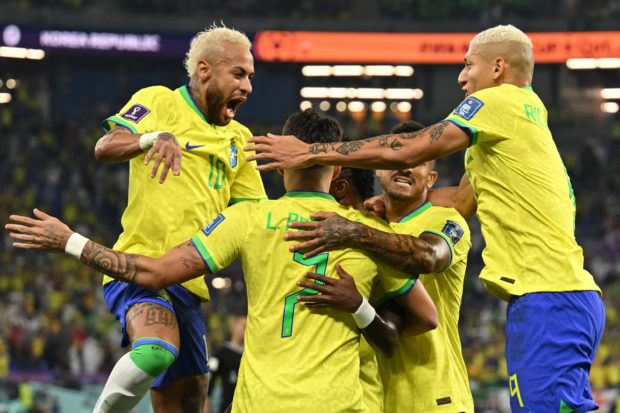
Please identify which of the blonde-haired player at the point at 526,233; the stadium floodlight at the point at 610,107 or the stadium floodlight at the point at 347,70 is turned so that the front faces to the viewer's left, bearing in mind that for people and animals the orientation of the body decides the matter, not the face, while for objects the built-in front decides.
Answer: the blonde-haired player

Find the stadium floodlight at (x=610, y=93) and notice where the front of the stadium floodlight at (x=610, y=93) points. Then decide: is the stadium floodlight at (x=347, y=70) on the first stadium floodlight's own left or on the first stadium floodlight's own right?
on the first stadium floodlight's own right

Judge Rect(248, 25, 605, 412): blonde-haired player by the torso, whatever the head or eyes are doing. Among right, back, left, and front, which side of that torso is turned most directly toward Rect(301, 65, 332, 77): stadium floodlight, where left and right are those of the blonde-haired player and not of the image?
right

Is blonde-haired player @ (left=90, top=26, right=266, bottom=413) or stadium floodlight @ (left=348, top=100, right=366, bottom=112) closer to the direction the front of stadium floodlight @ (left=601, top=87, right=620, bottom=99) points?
the blonde-haired player

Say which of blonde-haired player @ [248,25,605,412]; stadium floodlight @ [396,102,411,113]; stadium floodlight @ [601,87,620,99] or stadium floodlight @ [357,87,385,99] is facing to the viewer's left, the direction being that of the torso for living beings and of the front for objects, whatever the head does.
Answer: the blonde-haired player

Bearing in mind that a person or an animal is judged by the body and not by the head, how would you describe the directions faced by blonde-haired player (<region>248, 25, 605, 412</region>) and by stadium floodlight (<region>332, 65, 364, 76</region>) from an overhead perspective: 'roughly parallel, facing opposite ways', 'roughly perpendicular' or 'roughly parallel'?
roughly perpendicular

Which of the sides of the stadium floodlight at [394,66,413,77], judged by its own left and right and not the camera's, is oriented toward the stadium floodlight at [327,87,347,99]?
right

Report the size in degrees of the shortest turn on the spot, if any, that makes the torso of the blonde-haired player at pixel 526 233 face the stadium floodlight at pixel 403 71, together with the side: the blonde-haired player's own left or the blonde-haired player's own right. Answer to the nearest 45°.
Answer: approximately 90° to the blonde-haired player's own right

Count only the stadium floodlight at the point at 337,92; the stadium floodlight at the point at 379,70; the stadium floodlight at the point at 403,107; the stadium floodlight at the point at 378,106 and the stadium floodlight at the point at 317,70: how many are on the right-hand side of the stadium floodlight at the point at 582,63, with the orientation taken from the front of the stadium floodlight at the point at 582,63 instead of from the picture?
5

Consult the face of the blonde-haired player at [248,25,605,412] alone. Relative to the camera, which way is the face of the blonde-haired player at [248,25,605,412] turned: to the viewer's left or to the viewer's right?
to the viewer's left

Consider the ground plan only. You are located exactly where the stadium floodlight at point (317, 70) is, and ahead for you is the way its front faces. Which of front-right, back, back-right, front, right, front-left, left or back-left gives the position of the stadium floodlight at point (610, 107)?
left
